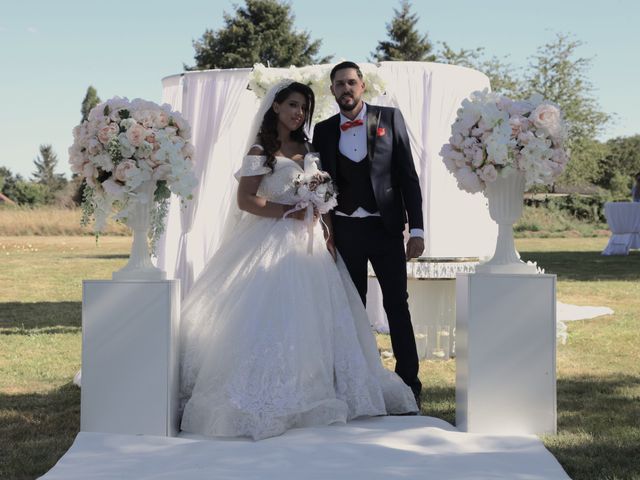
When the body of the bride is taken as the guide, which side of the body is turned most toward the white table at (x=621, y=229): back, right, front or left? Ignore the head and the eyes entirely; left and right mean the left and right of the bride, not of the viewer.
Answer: left

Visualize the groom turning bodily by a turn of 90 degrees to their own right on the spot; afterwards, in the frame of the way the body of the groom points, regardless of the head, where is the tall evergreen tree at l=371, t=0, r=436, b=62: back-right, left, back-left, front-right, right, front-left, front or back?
right

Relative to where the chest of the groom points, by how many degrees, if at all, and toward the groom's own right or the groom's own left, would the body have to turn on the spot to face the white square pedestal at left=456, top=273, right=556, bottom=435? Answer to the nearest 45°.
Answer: approximately 45° to the groom's own left

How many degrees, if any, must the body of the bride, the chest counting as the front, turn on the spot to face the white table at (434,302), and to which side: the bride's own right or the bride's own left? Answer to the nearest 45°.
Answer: approximately 90° to the bride's own left

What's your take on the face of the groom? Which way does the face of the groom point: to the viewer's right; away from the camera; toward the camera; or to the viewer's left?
toward the camera

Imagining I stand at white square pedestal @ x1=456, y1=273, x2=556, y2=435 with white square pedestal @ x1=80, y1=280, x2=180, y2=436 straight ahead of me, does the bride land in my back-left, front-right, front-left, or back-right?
front-right

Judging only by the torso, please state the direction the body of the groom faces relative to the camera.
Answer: toward the camera

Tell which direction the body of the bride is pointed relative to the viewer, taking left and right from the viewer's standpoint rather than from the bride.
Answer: facing the viewer and to the right of the viewer

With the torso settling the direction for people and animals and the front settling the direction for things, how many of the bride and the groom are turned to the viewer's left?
0

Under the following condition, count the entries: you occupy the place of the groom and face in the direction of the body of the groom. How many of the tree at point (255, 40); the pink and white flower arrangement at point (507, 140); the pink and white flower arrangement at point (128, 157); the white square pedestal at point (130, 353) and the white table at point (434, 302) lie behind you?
2

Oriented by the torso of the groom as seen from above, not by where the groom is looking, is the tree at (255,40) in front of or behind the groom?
behind

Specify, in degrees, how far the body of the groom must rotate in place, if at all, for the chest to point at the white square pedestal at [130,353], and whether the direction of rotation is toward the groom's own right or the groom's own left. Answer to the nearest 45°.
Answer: approximately 45° to the groom's own right

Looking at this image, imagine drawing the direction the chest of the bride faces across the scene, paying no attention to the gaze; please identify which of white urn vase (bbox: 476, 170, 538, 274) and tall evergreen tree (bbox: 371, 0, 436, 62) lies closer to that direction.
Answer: the white urn vase

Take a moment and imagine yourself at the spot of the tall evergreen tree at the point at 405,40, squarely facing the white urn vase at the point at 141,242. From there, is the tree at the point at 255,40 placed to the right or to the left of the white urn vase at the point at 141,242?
right

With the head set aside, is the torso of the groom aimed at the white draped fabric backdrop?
no

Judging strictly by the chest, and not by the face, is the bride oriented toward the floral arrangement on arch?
no

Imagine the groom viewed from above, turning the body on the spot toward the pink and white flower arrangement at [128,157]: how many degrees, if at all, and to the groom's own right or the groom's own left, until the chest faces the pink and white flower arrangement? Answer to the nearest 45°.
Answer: approximately 45° to the groom's own right

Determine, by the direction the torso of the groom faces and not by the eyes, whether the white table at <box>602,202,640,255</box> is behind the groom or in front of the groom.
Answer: behind

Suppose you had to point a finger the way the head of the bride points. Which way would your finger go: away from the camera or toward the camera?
toward the camera

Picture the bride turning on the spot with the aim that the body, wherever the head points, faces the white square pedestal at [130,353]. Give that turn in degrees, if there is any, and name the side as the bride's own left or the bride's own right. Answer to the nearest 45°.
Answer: approximately 90° to the bride's own right
